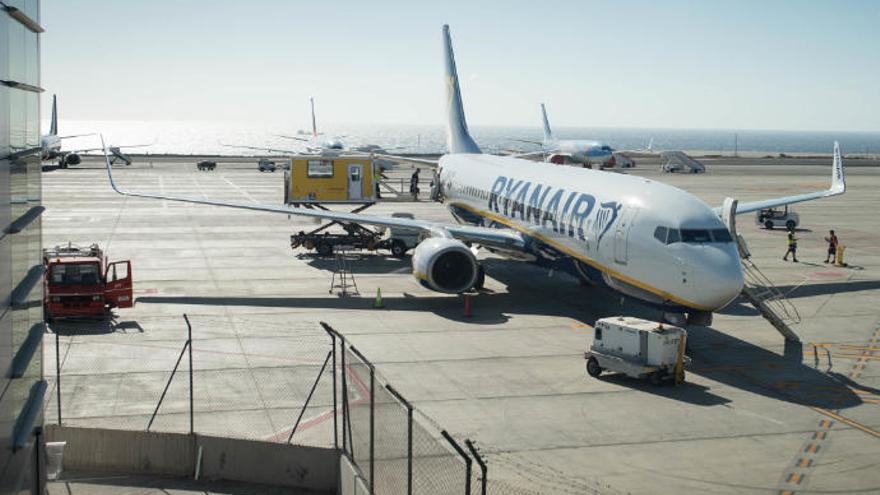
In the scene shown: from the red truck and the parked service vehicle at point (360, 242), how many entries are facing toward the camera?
1

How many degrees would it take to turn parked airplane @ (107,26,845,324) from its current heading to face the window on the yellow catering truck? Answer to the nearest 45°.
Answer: approximately 180°

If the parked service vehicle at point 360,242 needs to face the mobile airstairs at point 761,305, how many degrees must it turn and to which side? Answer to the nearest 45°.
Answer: approximately 45° to its right

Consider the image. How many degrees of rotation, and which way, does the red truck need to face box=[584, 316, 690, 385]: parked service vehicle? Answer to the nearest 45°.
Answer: approximately 45° to its left

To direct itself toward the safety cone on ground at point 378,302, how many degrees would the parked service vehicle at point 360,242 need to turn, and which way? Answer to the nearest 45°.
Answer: approximately 90° to its right

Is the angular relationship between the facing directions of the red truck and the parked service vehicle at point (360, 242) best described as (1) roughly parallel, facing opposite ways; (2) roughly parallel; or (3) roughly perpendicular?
roughly perpendicular

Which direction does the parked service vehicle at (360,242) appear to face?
to the viewer's right

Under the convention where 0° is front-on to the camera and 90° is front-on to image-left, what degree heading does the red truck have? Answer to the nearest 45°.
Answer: approximately 0°

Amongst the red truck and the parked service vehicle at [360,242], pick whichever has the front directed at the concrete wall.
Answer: the red truck

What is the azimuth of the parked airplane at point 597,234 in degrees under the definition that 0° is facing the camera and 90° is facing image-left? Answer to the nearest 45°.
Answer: approximately 315°
